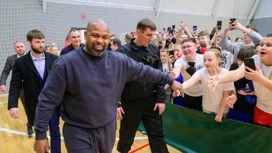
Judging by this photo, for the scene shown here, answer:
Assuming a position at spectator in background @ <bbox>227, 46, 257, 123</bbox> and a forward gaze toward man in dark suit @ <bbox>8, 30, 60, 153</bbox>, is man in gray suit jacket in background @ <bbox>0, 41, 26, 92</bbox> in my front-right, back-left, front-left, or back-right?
front-right

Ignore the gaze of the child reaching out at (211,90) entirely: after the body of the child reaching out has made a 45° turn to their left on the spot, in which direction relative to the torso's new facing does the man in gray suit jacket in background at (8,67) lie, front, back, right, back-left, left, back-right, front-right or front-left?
right

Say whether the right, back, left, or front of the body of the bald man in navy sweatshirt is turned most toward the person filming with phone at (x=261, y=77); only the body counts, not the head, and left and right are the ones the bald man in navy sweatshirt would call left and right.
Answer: left

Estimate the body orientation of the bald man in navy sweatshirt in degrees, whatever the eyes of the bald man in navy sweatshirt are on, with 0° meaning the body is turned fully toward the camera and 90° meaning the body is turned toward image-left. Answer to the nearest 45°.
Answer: approximately 0°

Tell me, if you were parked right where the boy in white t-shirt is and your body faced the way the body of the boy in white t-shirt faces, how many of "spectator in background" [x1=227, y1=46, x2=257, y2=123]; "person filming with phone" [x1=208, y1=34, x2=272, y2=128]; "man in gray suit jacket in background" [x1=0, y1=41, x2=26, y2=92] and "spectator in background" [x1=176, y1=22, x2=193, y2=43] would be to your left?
2

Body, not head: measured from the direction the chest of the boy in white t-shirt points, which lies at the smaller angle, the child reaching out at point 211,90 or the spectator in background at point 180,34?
the child reaching out

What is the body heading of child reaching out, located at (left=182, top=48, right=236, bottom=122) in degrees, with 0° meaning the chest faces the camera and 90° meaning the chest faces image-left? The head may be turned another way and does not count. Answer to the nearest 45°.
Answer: approximately 45°

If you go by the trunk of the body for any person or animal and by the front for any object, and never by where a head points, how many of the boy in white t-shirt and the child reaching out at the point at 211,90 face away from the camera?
0

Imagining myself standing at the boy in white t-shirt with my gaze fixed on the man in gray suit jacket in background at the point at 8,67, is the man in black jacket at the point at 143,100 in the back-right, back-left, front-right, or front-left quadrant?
front-left

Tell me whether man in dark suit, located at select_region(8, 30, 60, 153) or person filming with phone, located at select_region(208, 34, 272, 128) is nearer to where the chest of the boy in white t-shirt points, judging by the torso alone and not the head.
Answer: the man in dark suit

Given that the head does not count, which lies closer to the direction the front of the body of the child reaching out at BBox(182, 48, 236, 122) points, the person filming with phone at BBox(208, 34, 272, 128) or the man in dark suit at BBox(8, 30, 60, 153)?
the man in dark suit

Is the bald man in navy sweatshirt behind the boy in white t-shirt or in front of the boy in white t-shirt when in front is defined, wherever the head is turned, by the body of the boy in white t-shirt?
in front

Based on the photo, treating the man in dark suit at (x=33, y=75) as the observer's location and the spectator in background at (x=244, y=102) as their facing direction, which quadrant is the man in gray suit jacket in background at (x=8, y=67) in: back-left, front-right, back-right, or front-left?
back-left

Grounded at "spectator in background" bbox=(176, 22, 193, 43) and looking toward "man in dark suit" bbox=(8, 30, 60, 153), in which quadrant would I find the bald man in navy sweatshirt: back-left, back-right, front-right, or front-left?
front-left

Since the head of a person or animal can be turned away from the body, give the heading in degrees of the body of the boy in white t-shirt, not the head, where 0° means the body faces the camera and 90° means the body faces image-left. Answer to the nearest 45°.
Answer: approximately 45°

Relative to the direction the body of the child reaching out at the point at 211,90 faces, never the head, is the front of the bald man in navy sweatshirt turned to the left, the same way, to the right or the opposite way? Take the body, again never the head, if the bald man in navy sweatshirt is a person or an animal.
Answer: to the left
